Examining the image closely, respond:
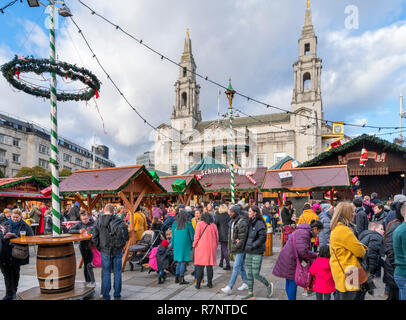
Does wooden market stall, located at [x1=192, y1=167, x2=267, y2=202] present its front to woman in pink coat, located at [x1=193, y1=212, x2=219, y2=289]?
yes

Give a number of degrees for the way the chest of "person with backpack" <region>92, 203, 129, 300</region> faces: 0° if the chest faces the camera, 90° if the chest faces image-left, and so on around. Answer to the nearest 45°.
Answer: approximately 180°

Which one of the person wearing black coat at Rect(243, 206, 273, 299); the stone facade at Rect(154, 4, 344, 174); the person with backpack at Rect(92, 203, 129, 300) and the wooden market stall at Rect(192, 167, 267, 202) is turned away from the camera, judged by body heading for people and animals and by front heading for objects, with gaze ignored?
the person with backpack

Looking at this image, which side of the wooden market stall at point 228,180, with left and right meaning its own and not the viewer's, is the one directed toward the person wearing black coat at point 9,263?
front

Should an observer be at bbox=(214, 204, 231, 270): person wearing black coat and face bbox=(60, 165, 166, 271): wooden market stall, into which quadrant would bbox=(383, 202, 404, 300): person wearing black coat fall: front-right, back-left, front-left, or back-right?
back-left

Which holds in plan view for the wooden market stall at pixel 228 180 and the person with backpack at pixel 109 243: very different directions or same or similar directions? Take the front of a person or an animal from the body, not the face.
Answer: very different directions
